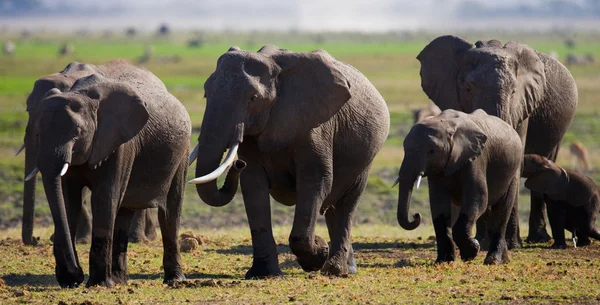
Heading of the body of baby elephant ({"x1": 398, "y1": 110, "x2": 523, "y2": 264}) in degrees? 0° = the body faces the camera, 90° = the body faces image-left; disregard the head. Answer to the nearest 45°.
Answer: approximately 45°

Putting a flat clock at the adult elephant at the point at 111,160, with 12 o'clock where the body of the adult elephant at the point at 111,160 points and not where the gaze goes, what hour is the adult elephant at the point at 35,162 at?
the adult elephant at the point at 35,162 is roughly at 4 o'clock from the adult elephant at the point at 111,160.

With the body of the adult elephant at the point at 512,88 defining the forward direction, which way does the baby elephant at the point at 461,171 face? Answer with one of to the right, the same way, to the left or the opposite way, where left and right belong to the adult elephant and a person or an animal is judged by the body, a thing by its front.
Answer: the same way

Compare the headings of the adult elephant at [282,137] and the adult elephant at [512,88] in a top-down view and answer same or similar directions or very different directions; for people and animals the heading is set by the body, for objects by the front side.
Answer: same or similar directions

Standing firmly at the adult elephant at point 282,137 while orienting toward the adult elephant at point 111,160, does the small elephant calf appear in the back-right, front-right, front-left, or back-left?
back-right

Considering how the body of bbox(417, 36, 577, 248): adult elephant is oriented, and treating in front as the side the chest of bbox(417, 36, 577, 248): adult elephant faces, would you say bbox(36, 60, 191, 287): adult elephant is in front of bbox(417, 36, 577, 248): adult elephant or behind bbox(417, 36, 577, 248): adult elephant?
in front

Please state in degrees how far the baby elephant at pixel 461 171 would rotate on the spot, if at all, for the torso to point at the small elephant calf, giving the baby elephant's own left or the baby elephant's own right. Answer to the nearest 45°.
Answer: approximately 180°

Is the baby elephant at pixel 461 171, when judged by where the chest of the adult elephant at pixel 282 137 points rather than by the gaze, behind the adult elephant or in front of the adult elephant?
behind

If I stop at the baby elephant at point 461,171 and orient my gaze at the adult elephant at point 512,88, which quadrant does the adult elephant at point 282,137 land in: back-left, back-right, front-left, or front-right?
back-left

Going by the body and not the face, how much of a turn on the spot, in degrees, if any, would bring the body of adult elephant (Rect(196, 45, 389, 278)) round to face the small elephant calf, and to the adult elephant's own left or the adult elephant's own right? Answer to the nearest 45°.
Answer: approximately 180°

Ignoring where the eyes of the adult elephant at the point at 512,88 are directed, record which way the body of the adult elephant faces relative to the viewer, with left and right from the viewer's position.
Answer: facing the viewer and to the left of the viewer

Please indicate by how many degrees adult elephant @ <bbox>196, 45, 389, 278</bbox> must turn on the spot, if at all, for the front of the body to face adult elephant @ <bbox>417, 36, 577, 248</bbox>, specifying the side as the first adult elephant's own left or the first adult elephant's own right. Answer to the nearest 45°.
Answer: approximately 180°

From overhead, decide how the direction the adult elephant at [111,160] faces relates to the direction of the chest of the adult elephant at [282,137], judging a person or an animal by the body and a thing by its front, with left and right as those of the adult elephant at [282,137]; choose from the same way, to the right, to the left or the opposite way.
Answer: the same way

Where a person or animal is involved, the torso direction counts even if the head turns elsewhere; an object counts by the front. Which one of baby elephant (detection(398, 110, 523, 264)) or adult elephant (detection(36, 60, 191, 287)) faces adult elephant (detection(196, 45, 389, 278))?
the baby elephant

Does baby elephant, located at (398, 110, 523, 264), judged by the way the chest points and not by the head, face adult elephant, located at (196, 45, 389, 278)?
yes
